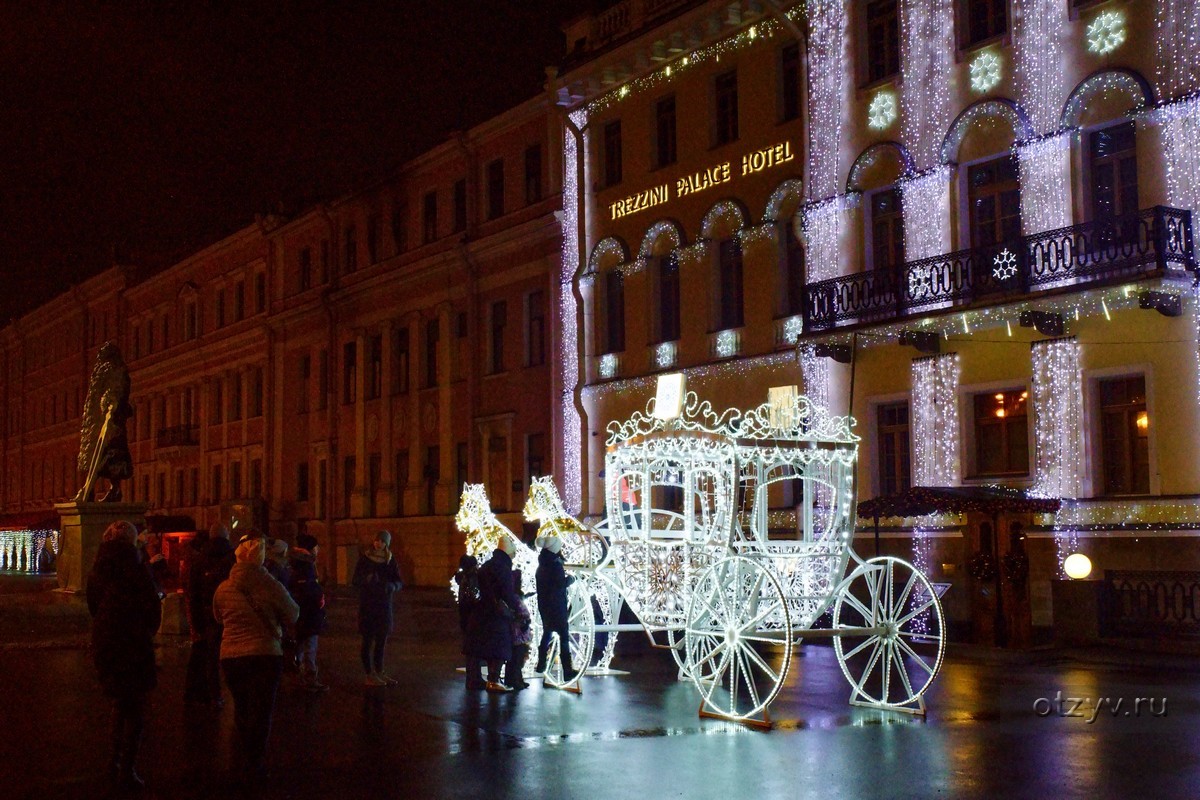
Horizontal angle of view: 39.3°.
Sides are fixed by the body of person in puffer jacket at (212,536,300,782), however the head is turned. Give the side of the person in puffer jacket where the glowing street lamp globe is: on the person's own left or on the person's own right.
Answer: on the person's own right

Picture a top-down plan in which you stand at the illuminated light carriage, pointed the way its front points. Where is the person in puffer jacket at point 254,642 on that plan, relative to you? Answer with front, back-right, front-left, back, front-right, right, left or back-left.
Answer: left

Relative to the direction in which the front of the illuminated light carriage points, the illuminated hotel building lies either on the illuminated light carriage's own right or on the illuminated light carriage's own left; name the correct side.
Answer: on the illuminated light carriage's own right

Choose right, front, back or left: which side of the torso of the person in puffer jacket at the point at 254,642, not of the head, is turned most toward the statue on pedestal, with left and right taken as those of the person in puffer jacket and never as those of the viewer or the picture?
front

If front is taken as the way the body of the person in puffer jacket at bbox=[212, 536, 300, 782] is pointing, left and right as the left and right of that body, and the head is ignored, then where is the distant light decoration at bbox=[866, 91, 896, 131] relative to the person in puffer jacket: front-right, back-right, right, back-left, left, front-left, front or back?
front-right

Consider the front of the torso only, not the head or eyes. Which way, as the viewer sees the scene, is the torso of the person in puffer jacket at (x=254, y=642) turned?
away from the camera

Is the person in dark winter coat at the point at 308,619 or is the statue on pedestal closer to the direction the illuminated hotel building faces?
the person in dark winter coat

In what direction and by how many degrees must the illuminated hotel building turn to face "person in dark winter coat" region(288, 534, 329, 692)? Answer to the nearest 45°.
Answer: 0° — it already faces them

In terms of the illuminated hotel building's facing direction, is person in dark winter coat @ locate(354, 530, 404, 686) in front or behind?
in front
